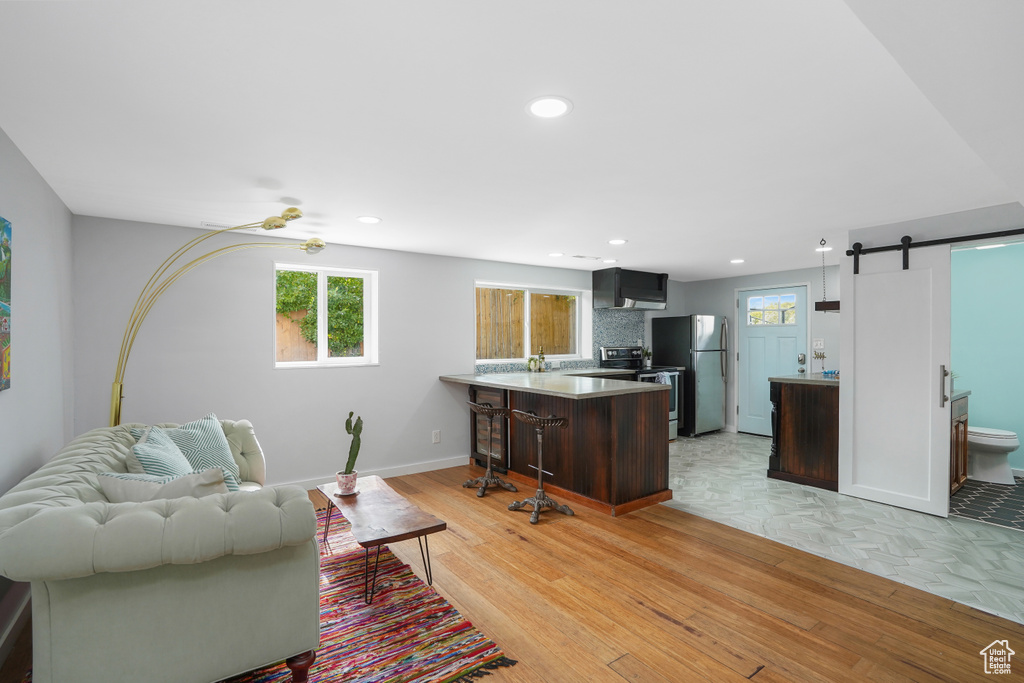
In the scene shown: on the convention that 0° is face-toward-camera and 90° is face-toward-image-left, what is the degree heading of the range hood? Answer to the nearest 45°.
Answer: approximately 315°

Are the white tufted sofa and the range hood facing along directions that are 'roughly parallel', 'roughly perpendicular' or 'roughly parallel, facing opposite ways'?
roughly perpendicular

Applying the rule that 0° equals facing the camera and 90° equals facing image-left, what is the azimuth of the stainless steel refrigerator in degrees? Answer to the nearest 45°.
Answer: approximately 315°

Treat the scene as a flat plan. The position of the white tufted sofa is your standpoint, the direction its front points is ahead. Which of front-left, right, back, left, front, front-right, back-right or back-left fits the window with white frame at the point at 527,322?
front-left

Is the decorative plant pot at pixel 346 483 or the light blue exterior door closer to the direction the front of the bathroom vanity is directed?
the decorative plant pot

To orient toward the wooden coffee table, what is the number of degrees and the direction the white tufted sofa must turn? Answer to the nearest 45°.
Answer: approximately 45° to its left

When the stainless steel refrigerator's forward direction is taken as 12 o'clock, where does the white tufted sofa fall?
The white tufted sofa is roughly at 2 o'clock from the stainless steel refrigerator.

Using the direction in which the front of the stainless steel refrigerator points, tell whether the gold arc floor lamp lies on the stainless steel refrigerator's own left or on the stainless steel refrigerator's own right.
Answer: on the stainless steel refrigerator's own right

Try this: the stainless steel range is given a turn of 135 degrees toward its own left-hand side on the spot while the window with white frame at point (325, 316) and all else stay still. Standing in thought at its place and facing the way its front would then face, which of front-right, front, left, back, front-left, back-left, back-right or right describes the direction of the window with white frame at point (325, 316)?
back-left

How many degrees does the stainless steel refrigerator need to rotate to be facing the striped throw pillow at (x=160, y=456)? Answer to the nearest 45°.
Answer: approximately 90° to its right

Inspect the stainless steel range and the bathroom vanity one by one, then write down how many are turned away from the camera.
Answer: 0

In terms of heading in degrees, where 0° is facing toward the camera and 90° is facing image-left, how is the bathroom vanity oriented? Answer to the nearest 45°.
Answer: approximately 315°

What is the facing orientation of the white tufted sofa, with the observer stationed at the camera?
facing to the right of the viewer

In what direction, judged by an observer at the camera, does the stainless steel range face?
facing the viewer and to the right of the viewer

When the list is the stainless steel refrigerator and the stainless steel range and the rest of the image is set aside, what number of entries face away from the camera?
0

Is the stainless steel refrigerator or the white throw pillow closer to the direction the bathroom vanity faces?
the white throw pillow
